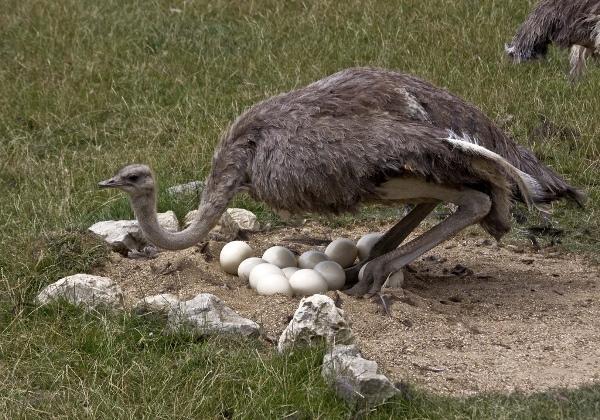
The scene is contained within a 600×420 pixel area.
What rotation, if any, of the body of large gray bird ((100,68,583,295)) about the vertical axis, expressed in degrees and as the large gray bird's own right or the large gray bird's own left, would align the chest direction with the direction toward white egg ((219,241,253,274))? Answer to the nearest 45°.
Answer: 0° — it already faces it

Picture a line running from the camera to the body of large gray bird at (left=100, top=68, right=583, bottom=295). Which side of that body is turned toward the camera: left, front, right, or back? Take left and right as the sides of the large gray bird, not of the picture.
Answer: left

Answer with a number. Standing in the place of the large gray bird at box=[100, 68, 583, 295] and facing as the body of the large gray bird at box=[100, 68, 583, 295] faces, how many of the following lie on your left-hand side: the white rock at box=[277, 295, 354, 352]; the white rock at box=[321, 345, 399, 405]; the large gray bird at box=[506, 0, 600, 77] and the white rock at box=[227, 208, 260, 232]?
2

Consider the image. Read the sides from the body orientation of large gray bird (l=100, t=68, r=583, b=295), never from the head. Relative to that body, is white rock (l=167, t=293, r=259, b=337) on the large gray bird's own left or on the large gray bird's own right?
on the large gray bird's own left

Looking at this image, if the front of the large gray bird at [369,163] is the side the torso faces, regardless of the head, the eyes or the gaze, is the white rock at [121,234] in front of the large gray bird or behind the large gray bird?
in front
